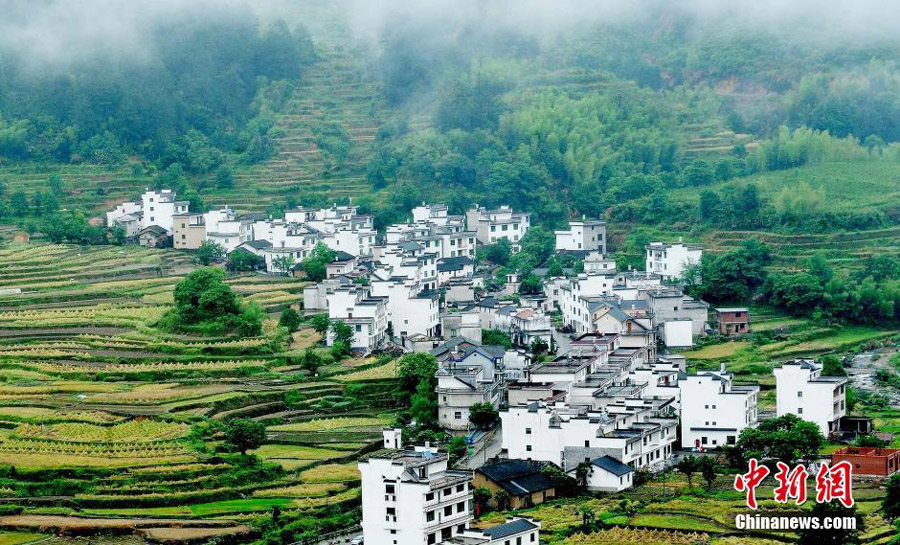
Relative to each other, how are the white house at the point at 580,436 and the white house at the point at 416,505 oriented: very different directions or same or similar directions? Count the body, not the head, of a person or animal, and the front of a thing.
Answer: same or similar directions

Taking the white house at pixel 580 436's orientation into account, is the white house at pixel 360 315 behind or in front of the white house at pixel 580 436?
behind

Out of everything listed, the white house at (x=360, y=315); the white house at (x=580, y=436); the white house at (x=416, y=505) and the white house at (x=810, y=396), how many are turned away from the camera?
0

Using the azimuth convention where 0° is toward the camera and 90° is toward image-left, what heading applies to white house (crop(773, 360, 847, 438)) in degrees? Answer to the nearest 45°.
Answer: approximately 315°

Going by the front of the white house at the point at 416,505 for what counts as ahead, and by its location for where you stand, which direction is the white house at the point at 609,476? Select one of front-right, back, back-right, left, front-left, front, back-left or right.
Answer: left

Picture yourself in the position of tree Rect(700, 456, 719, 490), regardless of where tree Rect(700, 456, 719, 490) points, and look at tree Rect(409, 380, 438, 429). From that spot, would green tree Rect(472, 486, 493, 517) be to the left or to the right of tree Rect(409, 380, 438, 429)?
left

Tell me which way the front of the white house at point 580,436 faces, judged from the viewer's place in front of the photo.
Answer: facing the viewer and to the right of the viewer
